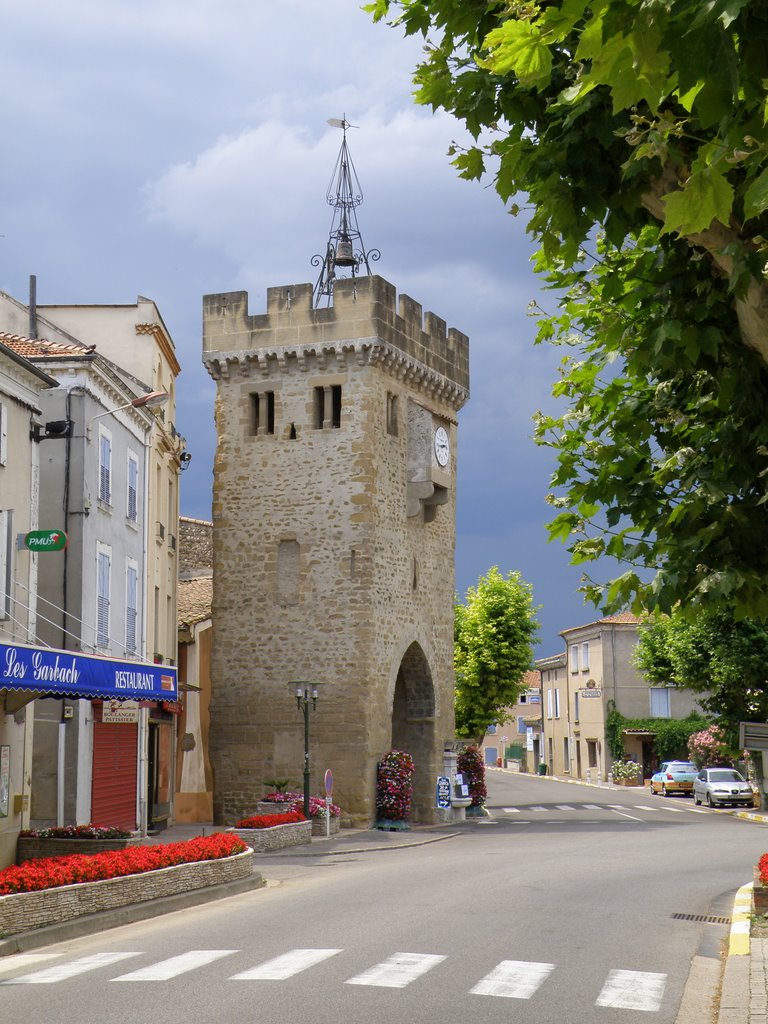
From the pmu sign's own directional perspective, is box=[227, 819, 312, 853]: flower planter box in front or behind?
behind

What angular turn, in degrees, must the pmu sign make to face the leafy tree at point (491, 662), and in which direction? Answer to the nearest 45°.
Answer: approximately 135° to its left

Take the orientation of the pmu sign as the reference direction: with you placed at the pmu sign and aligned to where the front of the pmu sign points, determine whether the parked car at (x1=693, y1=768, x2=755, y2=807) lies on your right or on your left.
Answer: on your left

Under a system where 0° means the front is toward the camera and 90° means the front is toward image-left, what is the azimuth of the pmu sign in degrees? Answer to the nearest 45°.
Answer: approximately 0°

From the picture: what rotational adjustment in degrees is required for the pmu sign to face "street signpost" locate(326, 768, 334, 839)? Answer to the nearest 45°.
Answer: approximately 135° to its left

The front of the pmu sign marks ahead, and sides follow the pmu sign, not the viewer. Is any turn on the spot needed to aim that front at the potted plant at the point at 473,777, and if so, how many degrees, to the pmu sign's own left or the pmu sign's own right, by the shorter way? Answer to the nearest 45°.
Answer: approximately 135° to the pmu sign's own left

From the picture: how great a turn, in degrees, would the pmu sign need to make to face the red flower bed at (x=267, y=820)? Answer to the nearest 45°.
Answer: approximately 135° to its left

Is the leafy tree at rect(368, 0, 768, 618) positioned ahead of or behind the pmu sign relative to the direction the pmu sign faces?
ahead
